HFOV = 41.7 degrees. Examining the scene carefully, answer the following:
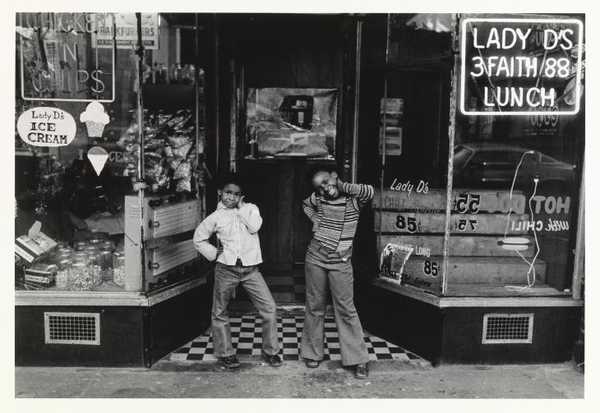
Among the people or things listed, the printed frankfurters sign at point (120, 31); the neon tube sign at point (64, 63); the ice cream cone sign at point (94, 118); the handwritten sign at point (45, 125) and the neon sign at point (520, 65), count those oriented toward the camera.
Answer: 5

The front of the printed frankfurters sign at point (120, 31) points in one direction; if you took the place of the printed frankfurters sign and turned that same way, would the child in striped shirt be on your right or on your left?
on your left

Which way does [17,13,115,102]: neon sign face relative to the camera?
toward the camera

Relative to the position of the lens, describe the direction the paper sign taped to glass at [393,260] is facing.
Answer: facing the viewer and to the left of the viewer

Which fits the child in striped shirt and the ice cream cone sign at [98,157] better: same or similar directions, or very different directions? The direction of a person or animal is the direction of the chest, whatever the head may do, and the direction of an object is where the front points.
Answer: same or similar directions

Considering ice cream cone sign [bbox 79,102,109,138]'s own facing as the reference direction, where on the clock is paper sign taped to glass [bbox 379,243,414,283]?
The paper sign taped to glass is roughly at 9 o'clock from the ice cream cone sign.

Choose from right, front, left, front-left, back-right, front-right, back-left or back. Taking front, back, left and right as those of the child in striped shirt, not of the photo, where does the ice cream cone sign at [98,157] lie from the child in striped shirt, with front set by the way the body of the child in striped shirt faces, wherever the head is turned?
right

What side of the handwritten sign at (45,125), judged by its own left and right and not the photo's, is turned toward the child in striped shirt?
left

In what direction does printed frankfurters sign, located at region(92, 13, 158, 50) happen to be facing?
toward the camera

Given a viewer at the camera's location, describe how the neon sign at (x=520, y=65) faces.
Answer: facing the viewer

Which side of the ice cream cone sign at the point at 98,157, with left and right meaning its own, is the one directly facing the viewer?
front
